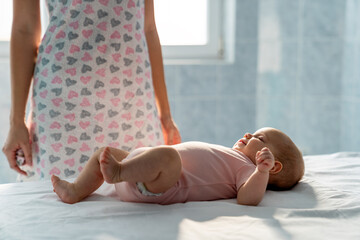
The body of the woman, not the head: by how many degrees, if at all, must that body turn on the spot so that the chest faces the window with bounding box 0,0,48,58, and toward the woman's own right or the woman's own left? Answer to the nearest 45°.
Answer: approximately 135° to the woman's own left

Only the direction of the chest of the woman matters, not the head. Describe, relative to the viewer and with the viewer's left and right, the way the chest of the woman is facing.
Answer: facing the viewer and to the right of the viewer

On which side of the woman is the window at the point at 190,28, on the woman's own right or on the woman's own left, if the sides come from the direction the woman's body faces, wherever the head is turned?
on the woman's own left
